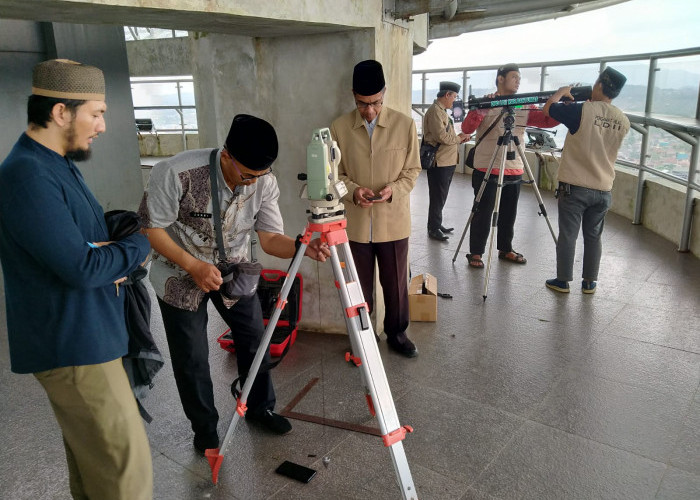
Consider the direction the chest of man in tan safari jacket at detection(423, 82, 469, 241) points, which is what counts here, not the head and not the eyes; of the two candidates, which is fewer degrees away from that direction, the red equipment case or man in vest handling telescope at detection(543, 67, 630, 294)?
the man in vest handling telescope

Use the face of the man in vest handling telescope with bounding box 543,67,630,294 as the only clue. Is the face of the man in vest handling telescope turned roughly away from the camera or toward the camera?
away from the camera

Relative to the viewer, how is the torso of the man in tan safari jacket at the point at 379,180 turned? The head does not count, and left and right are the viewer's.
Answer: facing the viewer

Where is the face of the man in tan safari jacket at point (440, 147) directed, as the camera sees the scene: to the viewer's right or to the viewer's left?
to the viewer's right

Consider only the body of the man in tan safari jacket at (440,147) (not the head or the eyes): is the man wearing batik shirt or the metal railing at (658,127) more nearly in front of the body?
the metal railing

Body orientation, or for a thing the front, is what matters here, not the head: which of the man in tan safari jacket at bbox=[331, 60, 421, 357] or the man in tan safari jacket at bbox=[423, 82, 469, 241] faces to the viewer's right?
the man in tan safari jacket at bbox=[423, 82, 469, 241]

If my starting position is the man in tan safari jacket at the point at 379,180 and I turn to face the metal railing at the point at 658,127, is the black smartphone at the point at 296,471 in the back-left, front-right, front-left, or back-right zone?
back-right

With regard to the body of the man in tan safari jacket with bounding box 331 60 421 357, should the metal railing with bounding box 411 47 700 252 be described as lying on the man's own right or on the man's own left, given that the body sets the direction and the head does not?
on the man's own left

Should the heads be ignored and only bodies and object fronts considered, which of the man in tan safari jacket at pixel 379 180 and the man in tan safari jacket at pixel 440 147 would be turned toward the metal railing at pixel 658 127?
the man in tan safari jacket at pixel 440 147

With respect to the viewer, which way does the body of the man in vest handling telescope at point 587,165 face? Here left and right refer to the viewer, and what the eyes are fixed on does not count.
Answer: facing away from the viewer and to the left of the viewer

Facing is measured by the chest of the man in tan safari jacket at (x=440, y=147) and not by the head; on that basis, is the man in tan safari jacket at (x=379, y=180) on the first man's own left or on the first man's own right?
on the first man's own right

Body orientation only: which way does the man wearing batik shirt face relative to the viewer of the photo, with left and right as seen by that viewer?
facing the viewer and to the right of the viewer

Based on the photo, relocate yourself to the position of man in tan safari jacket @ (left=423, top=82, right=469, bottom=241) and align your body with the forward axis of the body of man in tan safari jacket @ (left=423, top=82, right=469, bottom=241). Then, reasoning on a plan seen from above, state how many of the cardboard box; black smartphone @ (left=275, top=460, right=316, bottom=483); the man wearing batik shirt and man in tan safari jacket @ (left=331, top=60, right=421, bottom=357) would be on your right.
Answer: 4

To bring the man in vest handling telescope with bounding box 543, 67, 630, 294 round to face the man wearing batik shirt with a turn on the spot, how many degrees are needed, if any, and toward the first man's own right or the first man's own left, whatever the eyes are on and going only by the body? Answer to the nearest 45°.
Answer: approximately 90° to the first man's own left

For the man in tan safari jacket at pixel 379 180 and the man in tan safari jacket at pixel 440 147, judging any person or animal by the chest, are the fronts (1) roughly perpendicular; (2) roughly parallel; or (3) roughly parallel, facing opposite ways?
roughly perpendicular

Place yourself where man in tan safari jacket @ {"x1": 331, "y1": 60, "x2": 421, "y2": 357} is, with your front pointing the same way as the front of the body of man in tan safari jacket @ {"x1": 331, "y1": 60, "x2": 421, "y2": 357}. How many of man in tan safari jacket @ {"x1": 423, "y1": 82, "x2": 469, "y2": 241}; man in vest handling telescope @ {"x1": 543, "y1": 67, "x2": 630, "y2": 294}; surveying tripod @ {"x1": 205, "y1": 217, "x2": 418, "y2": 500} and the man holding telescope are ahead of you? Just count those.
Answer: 1

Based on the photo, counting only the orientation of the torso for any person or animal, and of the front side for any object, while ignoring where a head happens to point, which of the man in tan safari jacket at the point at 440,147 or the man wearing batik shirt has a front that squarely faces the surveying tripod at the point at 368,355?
the man wearing batik shirt

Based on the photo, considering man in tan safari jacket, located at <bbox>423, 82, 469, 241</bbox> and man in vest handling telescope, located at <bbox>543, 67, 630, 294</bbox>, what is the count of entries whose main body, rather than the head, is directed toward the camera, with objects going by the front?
0

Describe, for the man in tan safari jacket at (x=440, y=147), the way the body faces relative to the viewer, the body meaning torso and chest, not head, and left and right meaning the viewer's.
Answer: facing to the right of the viewer
